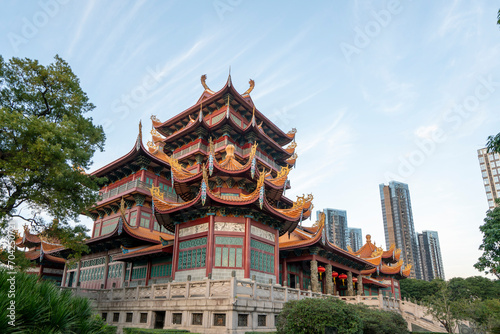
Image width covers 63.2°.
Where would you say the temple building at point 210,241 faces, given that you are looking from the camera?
facing the viewer and to the right of the viewer

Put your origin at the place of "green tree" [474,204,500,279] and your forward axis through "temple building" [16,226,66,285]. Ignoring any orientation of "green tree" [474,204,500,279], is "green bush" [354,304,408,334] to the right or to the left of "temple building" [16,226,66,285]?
left

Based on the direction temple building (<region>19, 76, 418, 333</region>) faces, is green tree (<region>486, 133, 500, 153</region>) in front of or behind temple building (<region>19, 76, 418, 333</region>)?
in front

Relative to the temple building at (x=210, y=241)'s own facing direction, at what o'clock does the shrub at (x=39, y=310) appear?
The shrub is roughly at 2 o'clock from the temple building.
